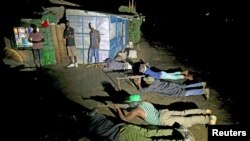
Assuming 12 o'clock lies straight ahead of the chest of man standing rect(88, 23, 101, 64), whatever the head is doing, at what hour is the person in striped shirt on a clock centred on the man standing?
The person in striped shirt is roughly at 10 o'clock from the man standing.

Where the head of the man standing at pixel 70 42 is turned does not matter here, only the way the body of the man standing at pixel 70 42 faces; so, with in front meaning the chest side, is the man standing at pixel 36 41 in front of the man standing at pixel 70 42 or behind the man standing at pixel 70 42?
in front

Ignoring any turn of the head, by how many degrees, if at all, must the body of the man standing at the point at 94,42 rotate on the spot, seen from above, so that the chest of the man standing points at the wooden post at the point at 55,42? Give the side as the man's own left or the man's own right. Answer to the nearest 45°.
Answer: approximately 45° to the man's own right

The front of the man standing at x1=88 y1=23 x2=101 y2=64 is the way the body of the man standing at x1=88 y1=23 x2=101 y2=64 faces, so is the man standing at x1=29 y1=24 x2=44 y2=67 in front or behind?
in front

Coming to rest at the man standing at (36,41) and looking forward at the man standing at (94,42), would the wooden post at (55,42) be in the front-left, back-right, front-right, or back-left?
front-left

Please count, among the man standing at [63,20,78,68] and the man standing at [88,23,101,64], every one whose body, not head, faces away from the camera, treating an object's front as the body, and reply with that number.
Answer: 0

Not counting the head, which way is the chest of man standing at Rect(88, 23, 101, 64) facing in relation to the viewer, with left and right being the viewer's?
facing the viewer and to the left of the viewer

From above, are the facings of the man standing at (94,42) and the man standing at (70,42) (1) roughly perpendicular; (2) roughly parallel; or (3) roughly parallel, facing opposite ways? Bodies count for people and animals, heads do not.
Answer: roughly parallel

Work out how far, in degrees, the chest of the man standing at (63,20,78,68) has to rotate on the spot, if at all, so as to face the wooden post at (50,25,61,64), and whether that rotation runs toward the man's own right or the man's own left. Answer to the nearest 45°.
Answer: approximately 90° to the man's own right
